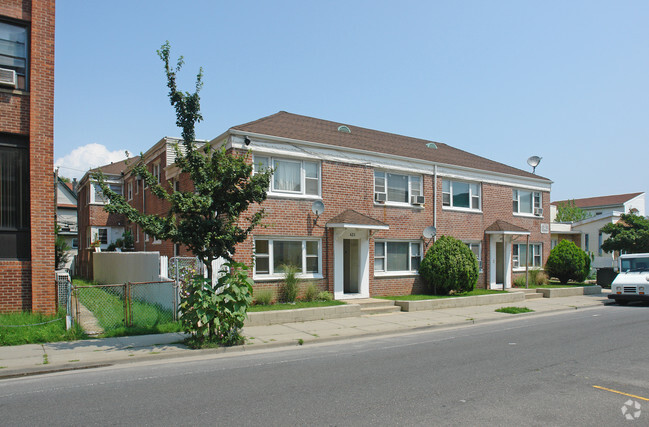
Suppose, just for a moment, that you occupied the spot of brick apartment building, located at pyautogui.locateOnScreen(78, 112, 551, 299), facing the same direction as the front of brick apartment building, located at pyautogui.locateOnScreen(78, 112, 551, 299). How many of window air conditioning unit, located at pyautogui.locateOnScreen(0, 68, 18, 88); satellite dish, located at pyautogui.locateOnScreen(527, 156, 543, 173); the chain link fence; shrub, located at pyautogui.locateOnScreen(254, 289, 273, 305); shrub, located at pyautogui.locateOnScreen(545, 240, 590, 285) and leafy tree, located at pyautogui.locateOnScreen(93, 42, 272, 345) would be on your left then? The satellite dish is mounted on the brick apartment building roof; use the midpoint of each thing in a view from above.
2

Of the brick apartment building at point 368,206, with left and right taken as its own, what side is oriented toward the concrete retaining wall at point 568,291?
left

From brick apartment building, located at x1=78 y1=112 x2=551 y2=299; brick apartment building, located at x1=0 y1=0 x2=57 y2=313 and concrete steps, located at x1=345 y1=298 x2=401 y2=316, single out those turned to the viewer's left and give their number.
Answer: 0

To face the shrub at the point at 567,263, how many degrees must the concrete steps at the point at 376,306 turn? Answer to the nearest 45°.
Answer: approximately 90° to its left

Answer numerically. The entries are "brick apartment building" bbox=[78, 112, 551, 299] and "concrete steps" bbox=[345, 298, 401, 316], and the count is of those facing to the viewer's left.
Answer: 0

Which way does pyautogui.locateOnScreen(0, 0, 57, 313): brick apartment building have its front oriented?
toward the camera

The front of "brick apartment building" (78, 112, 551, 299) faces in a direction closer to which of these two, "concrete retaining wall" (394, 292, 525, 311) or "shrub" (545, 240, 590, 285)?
the concrete retaining wall

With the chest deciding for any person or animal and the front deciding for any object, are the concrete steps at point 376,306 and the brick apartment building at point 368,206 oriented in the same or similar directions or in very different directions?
same or similar directions

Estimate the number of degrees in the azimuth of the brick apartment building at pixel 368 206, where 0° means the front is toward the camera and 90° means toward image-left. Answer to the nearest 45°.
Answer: approximately 315°
